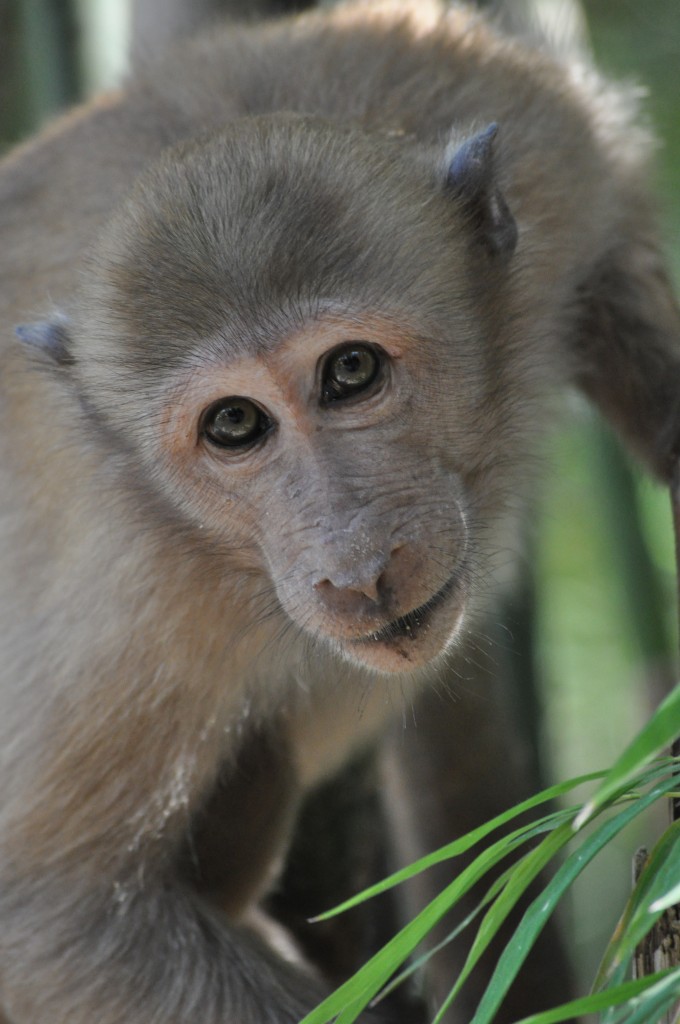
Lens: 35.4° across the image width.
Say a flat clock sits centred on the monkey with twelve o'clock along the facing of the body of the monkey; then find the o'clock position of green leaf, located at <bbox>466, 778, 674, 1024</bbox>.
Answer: The green leaf is roughly at 12 o'clock from the monkey.

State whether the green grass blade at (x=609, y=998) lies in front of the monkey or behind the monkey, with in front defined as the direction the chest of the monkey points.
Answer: in front

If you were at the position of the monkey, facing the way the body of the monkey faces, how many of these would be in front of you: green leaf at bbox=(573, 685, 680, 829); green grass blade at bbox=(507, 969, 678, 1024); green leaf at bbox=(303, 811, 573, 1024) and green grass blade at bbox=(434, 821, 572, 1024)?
4

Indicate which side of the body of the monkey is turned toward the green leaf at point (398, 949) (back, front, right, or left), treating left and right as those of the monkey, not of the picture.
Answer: front

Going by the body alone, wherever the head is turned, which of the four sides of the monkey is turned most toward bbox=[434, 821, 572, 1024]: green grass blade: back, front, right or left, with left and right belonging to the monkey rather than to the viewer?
front

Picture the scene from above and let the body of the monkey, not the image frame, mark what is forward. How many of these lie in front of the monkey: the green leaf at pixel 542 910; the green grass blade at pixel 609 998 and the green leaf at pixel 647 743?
3

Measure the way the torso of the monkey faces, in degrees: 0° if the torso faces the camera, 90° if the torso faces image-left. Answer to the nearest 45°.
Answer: approximately 0°

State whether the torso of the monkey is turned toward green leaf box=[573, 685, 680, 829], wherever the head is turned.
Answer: yes
